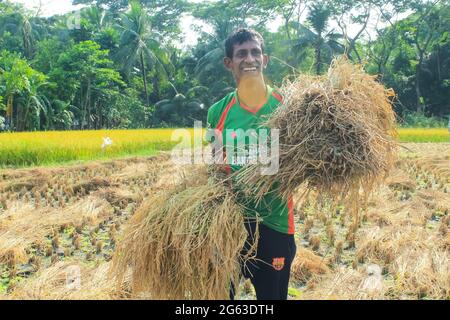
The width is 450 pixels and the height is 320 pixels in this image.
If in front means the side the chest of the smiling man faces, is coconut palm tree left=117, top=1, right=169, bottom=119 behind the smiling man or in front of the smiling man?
behind

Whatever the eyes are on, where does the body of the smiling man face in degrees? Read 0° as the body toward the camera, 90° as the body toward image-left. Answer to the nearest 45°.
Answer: approximately 0°

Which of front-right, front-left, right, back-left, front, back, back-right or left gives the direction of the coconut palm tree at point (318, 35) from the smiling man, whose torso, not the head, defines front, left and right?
back
